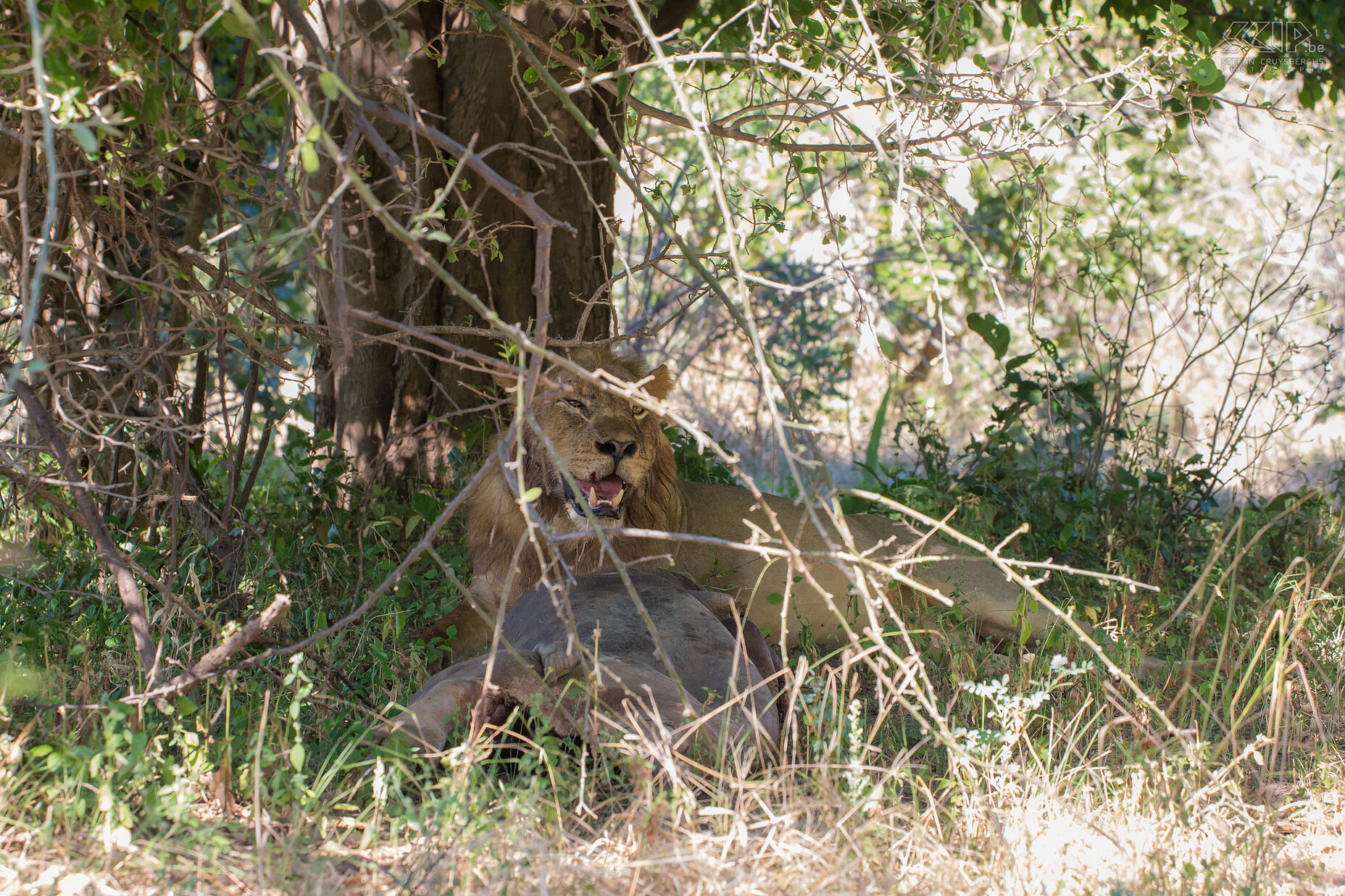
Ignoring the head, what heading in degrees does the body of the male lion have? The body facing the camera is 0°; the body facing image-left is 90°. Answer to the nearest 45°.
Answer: approximately 45°

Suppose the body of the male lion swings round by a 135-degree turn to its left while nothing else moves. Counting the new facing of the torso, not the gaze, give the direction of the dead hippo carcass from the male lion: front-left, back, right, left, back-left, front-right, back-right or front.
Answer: right
